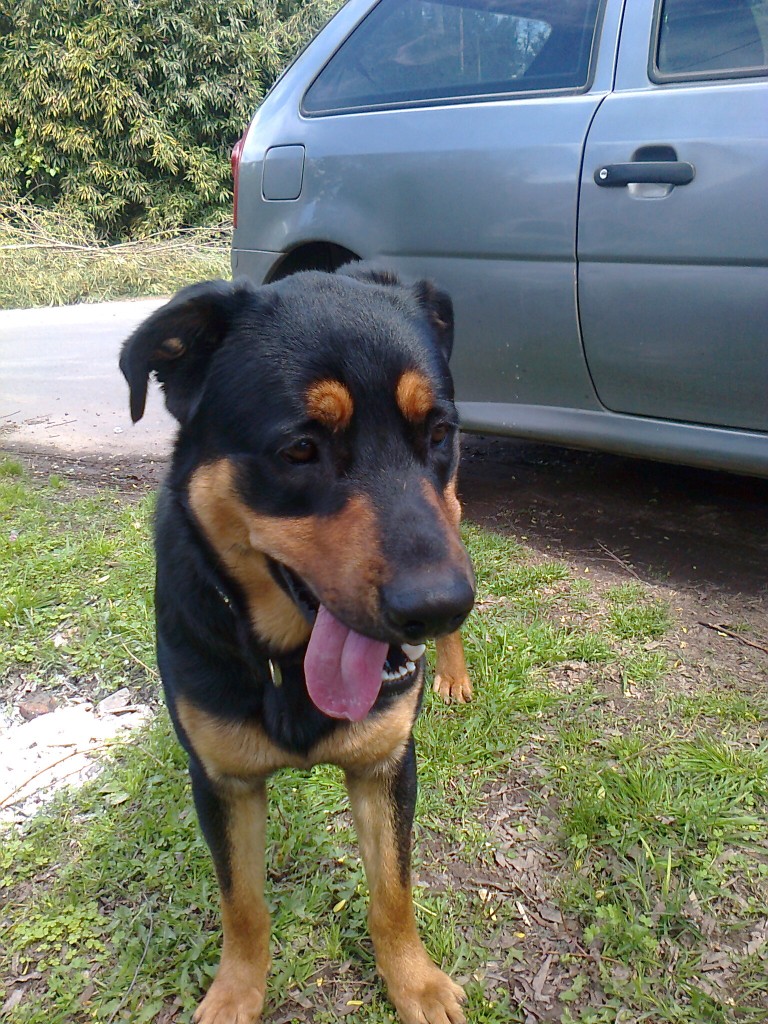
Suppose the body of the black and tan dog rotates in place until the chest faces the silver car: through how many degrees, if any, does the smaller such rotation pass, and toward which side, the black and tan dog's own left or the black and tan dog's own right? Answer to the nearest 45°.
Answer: approximately 135° to the black and tan dog's own left

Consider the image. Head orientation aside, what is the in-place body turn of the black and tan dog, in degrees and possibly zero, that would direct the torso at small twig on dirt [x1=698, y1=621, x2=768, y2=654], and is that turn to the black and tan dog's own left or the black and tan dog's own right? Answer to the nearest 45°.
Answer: approximately 135° to the black and tan dog's own left

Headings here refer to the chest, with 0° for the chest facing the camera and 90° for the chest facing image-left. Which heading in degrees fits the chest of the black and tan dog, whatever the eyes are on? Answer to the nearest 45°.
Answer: approximately 0°

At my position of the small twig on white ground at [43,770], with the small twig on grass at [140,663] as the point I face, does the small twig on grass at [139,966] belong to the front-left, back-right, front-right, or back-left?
back-right
